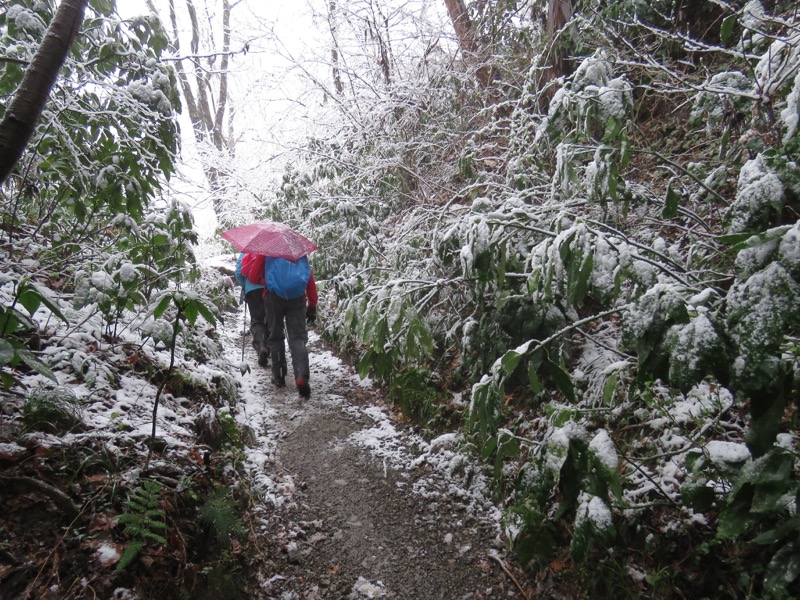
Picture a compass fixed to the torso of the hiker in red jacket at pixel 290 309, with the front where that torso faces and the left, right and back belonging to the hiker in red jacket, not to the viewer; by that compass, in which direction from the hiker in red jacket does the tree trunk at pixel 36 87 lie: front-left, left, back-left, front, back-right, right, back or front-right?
back

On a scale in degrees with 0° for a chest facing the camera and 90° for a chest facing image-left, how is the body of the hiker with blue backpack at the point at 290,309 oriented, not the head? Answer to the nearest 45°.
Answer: approximately 180°

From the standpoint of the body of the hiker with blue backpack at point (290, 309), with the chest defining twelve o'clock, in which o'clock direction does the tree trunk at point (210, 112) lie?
The tree trunk is roughly at 12 o'clock from the hiker with blue backpack.

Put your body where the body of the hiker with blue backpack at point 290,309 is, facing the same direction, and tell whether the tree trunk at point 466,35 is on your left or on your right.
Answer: on your right

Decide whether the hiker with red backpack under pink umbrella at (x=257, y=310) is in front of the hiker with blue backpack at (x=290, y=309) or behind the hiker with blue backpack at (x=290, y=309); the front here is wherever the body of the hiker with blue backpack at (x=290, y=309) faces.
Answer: in front

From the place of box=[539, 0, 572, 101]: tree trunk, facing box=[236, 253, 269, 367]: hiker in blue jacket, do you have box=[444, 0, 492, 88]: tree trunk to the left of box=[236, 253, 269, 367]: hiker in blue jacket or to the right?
right

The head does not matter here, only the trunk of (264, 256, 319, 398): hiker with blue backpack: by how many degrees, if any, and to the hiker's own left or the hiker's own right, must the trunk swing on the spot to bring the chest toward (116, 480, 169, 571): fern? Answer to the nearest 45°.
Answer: approximately 180°
